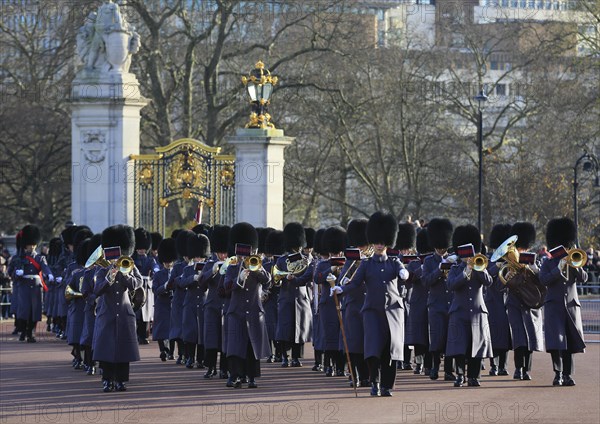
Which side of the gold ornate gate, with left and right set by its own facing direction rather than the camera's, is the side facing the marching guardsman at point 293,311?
front

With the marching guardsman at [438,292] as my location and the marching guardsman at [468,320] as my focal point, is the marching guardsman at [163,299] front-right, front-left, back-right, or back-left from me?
back-right

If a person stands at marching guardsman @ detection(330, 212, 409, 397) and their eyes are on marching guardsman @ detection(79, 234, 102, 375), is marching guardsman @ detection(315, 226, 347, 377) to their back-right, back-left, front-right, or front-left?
front-right

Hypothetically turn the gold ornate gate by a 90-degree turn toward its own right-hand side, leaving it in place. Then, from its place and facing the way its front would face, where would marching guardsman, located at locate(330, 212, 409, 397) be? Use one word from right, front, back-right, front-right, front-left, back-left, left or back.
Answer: left

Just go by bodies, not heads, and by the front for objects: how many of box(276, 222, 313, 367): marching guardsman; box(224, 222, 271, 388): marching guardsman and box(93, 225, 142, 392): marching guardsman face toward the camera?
3

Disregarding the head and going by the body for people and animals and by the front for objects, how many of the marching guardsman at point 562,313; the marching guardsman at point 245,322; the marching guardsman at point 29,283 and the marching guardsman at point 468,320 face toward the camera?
4

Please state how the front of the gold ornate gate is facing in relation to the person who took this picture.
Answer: facing the viewer

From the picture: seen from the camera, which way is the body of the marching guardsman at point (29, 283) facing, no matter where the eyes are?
toward the camera

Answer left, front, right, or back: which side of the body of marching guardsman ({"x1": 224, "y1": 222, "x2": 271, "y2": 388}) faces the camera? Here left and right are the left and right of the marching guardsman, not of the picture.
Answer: front

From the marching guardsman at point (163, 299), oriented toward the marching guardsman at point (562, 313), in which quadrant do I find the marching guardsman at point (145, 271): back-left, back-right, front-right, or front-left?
back-left

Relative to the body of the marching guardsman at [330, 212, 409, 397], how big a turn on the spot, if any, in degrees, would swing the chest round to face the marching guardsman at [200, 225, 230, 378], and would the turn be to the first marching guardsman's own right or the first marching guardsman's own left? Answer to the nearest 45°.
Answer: approximately 135° to the first marching guardsman's own right

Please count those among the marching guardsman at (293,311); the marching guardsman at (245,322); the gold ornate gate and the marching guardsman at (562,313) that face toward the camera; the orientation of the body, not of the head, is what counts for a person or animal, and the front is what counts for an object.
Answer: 4

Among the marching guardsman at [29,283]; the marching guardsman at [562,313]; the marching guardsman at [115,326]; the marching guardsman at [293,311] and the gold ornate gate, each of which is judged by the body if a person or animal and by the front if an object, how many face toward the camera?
5

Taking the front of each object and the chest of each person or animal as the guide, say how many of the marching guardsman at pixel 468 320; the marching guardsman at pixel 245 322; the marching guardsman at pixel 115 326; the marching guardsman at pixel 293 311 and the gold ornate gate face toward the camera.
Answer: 5

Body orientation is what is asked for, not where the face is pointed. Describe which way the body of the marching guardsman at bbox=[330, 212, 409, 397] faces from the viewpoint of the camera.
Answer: toward the camera

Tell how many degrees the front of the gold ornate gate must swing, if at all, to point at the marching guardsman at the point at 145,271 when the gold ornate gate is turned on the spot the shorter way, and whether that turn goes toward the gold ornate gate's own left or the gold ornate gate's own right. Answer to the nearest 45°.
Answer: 0° — it already faces them

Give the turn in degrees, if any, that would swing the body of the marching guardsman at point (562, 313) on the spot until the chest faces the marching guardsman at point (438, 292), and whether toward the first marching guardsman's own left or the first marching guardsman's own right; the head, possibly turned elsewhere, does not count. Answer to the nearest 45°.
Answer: approximately 90° to the first marching guardsman's own right
